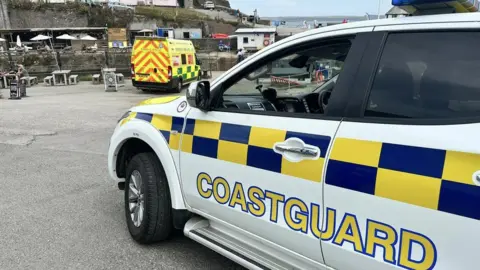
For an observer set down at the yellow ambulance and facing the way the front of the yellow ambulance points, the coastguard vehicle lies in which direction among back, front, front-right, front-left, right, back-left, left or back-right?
back-right

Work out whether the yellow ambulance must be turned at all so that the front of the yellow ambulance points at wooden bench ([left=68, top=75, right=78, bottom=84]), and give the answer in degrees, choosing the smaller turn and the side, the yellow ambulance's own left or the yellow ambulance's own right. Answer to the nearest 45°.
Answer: approximately 90° to the yellow ambulance's own left

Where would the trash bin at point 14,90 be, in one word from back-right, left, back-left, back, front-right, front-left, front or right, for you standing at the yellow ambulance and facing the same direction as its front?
back-left

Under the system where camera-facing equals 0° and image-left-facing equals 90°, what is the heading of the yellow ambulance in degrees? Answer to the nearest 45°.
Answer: approximately 225°
